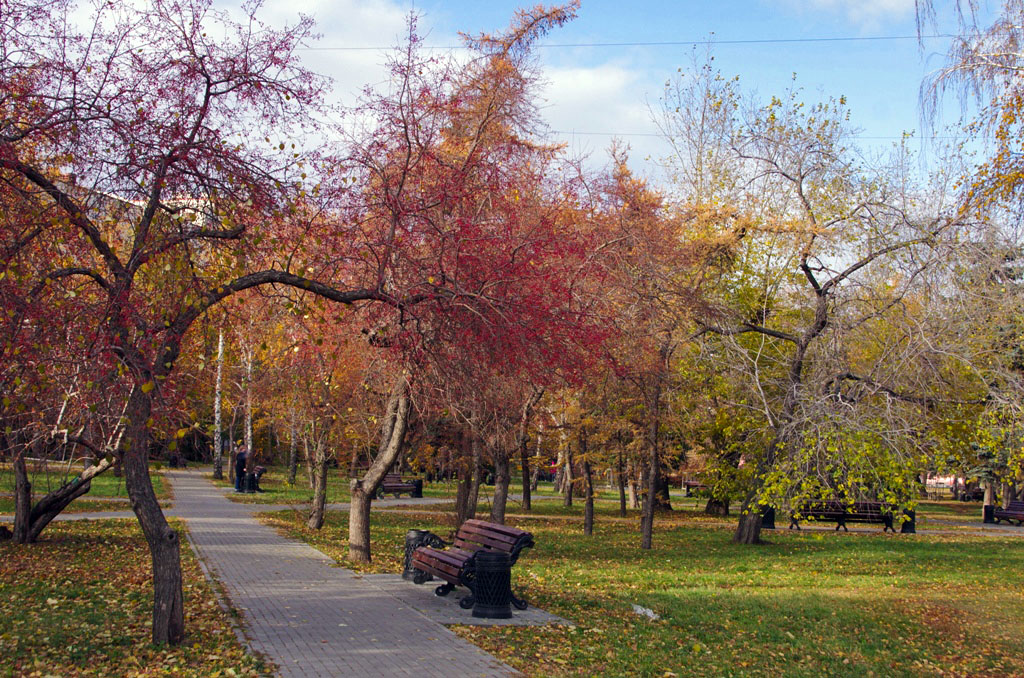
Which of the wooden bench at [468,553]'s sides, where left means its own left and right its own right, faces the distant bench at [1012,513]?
back

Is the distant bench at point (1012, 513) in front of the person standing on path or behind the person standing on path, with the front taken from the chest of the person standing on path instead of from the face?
in front

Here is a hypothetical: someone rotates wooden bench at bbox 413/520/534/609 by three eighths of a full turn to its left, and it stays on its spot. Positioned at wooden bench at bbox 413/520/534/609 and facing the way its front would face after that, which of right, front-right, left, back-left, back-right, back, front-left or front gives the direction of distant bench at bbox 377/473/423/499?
left

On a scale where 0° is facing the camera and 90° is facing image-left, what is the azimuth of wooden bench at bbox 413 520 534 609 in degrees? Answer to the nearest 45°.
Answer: approximately 45°
